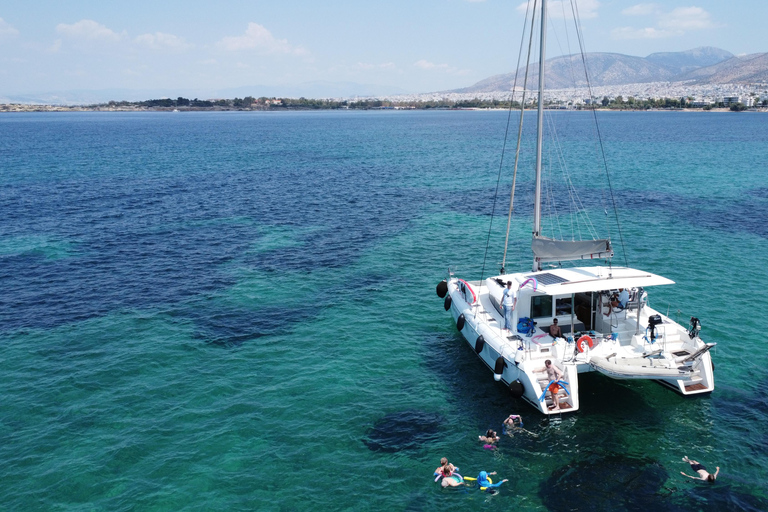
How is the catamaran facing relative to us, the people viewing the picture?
facing away from the viewer and to the left of the viewer

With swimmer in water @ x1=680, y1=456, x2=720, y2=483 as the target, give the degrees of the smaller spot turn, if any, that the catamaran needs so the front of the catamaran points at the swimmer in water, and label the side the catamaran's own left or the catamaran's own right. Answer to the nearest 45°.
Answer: approximately 180°
